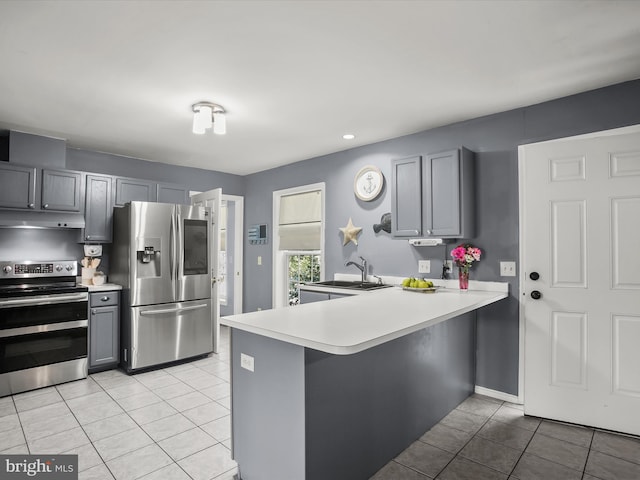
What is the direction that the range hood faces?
toward the camera

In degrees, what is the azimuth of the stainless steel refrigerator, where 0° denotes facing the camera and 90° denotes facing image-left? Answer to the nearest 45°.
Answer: approximately 315°

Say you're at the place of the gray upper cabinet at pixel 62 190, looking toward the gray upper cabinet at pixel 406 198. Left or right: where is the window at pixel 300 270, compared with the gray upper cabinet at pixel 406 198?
left

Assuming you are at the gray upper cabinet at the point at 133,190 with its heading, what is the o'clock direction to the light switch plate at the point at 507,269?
The light switch plate is roughly at 12 o'clock from the gray upper cabinet.

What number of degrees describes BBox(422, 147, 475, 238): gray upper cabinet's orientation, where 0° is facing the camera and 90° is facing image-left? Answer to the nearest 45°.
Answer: approximately 45°

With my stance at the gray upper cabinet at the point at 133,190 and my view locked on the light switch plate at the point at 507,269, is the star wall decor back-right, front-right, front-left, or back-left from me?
front-left

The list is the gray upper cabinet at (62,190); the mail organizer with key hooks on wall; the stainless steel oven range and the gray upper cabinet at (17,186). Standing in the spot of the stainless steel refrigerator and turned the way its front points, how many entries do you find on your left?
1

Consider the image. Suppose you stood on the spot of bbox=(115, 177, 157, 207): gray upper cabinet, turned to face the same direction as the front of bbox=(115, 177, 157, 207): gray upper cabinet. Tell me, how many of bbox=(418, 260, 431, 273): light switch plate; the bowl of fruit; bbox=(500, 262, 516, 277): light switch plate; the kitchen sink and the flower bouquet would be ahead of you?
5

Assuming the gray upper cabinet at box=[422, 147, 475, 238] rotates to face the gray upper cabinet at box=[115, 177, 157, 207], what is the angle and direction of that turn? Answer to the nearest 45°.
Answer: approximately 45° to its right

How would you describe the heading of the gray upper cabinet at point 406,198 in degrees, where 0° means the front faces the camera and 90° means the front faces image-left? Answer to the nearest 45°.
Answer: approximately 45°

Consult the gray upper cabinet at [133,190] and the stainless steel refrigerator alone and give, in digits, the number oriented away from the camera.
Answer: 0

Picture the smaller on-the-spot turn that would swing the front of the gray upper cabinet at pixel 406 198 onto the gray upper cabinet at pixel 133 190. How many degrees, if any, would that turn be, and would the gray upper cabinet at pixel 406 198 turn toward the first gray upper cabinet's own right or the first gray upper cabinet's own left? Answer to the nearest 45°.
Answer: approximately 45° to the first gray upper cabinet's own right

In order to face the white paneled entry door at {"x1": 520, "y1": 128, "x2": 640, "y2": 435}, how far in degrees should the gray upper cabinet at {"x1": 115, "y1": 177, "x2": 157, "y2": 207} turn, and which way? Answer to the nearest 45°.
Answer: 0° — it already faces it

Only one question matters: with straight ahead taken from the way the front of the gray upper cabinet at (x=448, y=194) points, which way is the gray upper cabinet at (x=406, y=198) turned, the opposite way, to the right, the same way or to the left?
the same way
